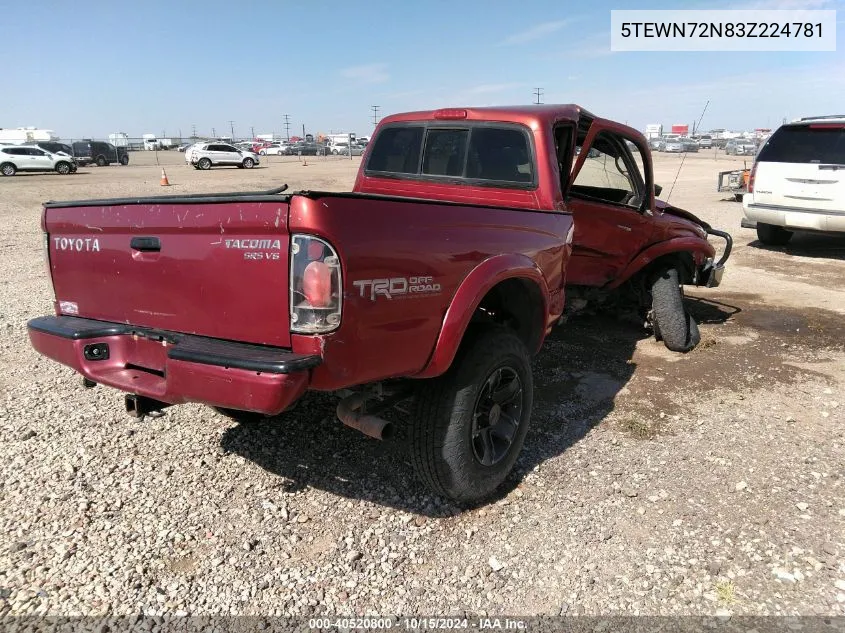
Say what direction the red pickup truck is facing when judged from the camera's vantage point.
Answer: facing away from the viewer and to the right of the viewer

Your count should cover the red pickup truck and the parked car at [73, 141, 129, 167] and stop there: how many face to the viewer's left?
0

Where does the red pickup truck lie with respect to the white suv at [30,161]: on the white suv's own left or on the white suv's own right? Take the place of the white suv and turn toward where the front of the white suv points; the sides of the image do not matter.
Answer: on the white suv's own right

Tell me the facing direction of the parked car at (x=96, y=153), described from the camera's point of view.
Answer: facing away from the viewer and to the right of the viewer

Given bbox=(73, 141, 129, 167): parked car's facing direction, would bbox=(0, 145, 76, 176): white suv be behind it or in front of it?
behind
